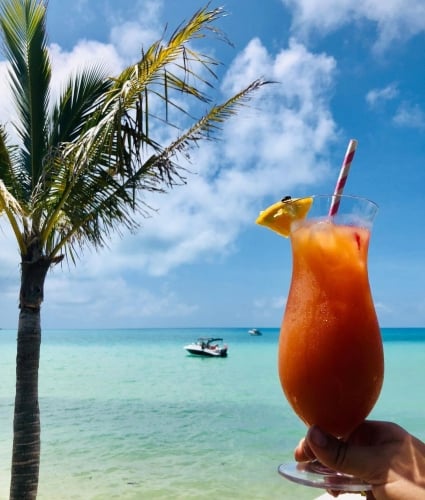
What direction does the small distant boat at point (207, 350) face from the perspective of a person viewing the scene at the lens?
facing to the left of the viewer

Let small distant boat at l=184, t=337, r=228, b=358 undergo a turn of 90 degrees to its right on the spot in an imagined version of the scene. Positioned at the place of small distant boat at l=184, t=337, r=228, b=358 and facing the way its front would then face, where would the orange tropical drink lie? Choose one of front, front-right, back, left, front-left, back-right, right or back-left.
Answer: back
